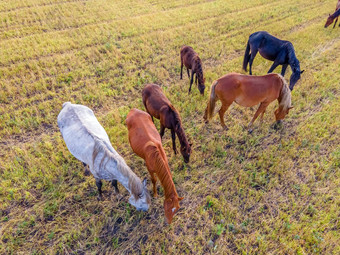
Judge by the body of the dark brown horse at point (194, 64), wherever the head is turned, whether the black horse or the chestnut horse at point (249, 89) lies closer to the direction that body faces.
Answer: the chestnut horse

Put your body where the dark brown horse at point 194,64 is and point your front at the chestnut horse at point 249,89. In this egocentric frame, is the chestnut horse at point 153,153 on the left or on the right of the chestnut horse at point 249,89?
right

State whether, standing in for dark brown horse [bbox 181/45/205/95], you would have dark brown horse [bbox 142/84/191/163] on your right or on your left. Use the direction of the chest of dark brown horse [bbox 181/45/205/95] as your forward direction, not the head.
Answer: on your right

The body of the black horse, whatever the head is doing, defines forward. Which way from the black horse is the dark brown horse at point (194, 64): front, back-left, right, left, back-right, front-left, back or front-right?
right

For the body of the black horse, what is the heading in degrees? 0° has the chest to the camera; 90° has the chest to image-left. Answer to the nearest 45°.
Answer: approximately 315°

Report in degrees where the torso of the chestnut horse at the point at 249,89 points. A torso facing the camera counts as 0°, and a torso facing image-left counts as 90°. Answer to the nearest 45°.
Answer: approximately 270°

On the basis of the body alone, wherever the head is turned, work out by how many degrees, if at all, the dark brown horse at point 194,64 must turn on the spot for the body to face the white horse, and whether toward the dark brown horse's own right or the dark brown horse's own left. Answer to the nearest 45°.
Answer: approximately 90° to the dark brown horse's own right

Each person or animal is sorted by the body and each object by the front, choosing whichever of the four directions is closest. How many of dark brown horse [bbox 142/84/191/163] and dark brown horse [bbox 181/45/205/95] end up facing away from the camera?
0
